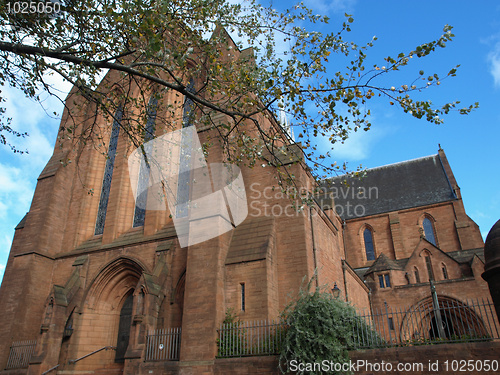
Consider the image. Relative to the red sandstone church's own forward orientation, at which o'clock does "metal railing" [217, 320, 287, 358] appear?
The metal railing is roughly at 11 o'clock from the red sandstone church.

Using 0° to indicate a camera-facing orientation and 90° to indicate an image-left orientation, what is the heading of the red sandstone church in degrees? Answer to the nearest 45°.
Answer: approximately 45°
